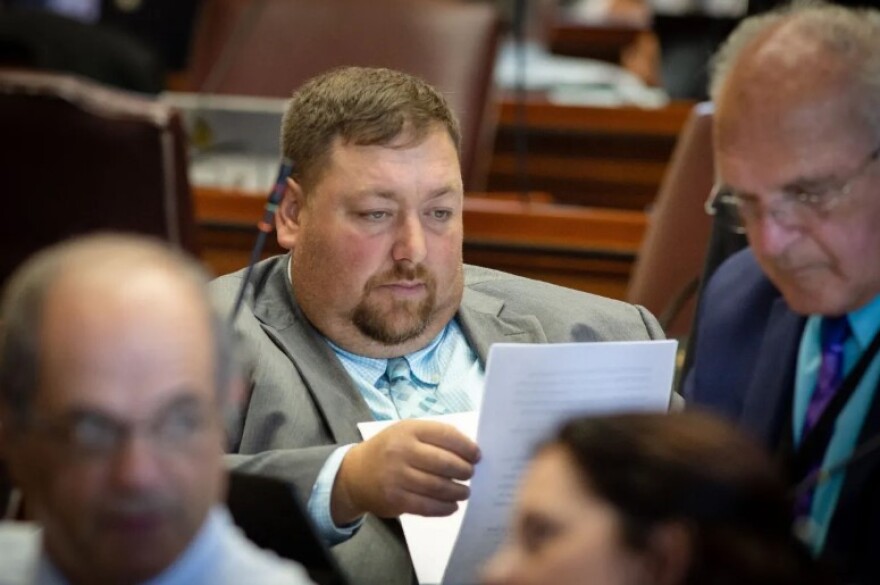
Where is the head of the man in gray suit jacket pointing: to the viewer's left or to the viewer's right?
to the viewer's right

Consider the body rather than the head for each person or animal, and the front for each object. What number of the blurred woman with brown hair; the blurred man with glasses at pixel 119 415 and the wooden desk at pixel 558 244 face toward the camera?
2

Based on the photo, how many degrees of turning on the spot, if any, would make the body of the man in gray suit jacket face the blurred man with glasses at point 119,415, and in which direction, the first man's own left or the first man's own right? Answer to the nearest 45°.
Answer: approximately 45° to the first man's own right

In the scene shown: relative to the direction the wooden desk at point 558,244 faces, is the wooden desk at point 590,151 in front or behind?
behind

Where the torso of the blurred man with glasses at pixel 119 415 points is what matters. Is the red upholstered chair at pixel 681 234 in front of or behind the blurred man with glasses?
behind

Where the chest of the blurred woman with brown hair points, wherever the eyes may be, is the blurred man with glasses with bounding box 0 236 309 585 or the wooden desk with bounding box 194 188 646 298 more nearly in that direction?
the blurred man with glasses

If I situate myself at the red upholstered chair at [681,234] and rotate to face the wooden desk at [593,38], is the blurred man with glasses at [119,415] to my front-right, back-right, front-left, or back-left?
back-left

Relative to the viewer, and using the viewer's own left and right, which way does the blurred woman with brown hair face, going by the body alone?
facing to the left of the viewer
